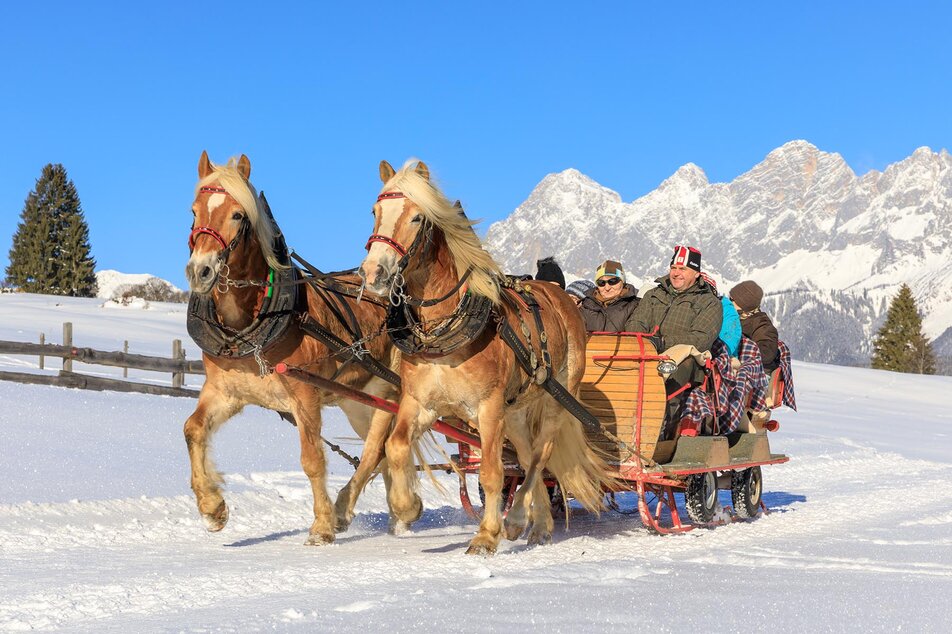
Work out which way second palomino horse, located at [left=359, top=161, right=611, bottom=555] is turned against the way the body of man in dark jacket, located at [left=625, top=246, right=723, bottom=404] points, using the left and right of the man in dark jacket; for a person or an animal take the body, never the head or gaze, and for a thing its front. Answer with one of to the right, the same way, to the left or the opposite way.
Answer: the same way

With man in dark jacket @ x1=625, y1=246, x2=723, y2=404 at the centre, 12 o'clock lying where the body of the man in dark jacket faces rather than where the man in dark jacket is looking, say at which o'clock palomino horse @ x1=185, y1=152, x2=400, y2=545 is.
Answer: The palomino horse is roughly at 12 o'clock from the man in dark jacket.

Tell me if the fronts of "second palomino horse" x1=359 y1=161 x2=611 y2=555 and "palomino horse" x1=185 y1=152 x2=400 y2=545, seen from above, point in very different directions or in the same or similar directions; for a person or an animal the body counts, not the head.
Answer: same or similar directions

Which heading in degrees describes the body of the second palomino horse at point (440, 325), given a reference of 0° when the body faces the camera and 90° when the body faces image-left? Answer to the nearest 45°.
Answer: approximately 45°

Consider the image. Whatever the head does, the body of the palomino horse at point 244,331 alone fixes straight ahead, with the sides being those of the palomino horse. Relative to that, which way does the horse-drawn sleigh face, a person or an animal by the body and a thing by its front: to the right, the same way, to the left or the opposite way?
the same way

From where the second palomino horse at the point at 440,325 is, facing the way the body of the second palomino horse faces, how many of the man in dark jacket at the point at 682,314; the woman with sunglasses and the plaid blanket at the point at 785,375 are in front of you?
0

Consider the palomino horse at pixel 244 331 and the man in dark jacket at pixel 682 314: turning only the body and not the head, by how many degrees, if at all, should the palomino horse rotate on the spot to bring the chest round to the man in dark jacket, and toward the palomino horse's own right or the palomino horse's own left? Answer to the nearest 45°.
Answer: approximately 180°

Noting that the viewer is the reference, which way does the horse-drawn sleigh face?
facing the viewer and to the left of the viewer

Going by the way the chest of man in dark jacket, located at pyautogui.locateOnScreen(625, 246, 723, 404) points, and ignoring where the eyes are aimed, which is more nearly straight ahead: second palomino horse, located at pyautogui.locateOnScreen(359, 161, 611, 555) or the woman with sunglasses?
the second palomino horse

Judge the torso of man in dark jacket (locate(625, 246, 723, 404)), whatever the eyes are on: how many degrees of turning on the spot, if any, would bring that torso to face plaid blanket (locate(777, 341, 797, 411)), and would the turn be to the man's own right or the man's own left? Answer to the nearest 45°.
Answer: approximately 180°

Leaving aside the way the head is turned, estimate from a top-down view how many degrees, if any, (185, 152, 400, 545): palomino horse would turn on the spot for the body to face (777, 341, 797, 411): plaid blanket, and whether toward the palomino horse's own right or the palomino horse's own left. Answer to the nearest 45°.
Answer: approximately 180°

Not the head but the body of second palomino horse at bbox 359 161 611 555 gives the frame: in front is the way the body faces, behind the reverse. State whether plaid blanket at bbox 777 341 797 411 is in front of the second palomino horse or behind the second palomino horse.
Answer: behind

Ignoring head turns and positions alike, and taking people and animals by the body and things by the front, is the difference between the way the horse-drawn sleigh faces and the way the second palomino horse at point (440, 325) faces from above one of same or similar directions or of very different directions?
same or similar directions

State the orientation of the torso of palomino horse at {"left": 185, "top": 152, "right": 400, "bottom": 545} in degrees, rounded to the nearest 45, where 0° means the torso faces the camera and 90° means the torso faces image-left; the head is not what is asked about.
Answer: approximately 45°

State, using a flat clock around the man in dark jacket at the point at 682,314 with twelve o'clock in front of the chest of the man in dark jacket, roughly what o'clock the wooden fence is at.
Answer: The wooden fence is roughly at 3 o'clock from the man in dark jacket.

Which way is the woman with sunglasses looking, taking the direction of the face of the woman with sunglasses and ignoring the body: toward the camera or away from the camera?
toward the camera

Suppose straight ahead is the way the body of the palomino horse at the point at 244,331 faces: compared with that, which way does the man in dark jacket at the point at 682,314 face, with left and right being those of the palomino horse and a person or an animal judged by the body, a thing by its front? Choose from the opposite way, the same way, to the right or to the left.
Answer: the same way

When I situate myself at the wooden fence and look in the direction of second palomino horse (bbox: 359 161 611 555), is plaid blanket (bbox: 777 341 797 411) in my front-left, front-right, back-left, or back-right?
front-left
